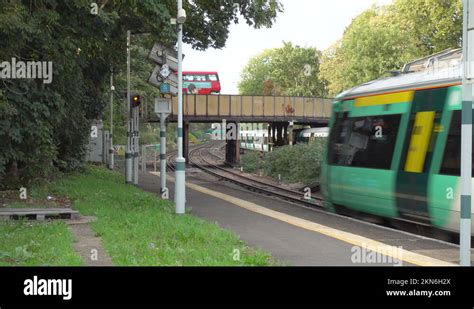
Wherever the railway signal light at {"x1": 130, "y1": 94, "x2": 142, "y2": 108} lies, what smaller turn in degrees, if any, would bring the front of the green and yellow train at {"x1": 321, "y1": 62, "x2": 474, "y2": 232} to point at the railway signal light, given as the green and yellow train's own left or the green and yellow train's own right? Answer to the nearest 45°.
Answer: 0° — it already faces it

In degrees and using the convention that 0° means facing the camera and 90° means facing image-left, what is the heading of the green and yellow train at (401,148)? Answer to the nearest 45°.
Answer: approximately 135°

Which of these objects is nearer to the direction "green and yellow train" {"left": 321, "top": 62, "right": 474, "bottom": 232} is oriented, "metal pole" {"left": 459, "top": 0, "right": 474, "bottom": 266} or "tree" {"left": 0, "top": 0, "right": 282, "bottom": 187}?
the tree

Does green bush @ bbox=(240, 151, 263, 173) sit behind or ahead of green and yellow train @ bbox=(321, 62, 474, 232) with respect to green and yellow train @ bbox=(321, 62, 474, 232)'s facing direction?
ahead

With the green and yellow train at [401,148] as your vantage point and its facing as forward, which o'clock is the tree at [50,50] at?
The tree is roughly at 11 o'clock from the green and yellow train.

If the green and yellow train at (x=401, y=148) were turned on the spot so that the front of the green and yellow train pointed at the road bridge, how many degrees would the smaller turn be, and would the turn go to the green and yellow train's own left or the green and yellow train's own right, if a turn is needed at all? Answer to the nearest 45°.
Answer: approximately 45° to the green and yellow train's own right

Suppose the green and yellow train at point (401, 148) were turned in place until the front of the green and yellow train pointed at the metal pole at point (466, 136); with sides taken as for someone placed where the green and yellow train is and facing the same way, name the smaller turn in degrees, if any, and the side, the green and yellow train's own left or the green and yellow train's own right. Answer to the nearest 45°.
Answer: approximately 135° to the green and yellow train's own left

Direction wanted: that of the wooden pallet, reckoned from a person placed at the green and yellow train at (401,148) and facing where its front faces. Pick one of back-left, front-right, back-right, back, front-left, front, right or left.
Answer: front-left

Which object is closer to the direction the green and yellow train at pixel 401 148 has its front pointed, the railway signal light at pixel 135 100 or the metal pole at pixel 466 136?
the railway signal light

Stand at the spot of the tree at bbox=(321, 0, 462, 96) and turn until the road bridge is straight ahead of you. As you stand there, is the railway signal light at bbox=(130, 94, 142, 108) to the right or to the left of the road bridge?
left

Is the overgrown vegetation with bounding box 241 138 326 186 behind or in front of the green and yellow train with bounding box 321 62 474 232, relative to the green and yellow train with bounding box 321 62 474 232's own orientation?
in front

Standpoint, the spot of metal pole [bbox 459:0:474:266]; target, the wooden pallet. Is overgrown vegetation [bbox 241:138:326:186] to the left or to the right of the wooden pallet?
right

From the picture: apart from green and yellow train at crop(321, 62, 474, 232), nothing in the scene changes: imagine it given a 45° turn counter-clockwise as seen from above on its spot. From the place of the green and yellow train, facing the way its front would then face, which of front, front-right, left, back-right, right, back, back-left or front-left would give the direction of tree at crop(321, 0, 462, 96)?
right
